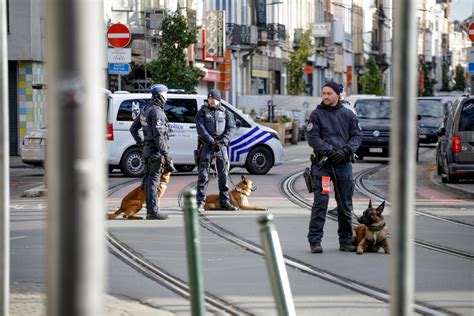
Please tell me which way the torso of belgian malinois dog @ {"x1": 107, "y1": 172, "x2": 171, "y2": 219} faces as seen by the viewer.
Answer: to the viewer's right

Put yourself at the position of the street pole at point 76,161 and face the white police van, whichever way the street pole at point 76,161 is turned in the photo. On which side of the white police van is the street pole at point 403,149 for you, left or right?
right

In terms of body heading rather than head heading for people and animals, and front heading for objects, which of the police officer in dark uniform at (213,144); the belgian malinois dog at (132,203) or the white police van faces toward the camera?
the police officer in dark uniform

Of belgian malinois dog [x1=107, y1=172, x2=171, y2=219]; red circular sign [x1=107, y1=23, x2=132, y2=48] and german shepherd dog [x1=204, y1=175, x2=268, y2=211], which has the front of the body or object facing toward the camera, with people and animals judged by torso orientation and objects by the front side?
the red circular sign

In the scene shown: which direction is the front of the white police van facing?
to the viewer's right

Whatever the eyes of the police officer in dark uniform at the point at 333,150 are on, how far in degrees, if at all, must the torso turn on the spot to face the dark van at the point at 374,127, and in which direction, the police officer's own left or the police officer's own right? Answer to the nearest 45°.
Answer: approximately 180°

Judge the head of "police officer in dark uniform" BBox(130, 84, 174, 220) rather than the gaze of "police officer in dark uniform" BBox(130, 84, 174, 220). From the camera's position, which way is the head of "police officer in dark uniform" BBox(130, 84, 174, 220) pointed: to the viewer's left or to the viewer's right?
to the viewer's right

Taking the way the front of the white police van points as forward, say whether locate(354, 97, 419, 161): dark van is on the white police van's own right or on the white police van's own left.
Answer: on the white police van's own left

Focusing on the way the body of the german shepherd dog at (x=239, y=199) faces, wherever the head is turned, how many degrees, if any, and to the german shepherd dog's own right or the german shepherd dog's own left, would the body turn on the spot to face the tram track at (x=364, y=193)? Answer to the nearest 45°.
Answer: approximately 45° to the german shepherd dog's own left

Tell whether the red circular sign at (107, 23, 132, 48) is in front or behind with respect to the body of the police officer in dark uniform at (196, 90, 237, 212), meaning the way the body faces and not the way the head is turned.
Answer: behind

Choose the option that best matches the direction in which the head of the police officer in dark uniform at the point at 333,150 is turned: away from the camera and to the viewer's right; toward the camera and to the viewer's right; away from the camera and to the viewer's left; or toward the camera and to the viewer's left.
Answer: toward the camera and to the viewer's left

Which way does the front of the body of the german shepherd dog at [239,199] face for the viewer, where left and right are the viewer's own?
facing to the right of the viewer

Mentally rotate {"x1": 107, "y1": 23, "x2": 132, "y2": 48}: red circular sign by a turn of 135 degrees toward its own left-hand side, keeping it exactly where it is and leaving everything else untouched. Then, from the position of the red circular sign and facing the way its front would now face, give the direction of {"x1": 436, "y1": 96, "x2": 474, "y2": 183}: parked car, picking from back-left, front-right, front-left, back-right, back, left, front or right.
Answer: right

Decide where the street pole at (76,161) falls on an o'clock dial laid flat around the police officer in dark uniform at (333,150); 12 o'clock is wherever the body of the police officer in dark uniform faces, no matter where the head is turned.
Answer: The street pole is roughly at 12 o'clock from the police officer in dark uniform.

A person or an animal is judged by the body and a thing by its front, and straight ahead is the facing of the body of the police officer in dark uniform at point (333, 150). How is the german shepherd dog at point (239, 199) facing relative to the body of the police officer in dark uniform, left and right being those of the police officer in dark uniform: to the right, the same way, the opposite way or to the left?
to the left

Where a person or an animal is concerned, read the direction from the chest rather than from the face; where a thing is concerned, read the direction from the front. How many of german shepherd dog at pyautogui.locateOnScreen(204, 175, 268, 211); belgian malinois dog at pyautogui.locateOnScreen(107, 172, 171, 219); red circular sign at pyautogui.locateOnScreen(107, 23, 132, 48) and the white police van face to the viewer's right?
3

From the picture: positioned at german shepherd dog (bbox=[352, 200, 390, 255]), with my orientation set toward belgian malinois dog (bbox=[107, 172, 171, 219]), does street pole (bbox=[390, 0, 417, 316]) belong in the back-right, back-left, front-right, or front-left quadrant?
back-left

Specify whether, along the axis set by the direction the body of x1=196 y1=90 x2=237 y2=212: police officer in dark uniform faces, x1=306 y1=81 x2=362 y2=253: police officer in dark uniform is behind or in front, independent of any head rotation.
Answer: in front

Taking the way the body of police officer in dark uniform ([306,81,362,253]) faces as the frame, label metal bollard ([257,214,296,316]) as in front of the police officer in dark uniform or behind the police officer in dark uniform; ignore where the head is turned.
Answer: in front
